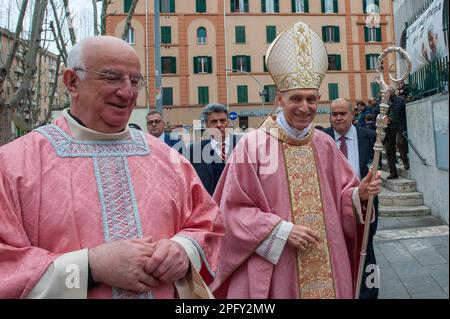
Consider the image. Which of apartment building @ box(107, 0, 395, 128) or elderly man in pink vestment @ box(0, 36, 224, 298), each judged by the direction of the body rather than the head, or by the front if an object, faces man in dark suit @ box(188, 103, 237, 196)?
the apartment building

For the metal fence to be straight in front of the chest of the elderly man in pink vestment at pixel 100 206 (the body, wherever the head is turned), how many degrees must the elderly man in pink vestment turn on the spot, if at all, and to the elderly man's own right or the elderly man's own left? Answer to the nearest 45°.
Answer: approximately 90° to the elderly man's own left

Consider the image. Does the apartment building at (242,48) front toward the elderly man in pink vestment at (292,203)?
yes

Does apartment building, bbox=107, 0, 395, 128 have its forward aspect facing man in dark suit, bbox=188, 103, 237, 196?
yes

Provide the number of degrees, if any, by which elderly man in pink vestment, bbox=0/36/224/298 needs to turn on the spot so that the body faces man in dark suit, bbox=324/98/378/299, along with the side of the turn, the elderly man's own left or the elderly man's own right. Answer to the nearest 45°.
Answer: approximately 90° to the elderly man's own left

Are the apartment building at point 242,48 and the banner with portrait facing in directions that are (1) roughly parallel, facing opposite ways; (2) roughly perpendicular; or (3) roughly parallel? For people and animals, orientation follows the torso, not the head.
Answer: roughly perpendicular

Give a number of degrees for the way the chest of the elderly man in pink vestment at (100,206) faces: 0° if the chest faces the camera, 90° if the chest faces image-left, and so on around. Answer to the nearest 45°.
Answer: approximately 315°

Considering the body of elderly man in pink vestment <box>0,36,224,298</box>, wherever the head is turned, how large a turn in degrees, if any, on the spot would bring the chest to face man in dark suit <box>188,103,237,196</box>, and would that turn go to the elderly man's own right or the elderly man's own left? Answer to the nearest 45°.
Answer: approximately 90° to the elderly man's own left

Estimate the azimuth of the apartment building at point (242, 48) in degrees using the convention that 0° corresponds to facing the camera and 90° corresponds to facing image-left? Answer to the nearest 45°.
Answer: approximately 0°

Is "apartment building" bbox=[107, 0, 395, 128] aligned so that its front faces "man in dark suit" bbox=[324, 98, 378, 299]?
yes
